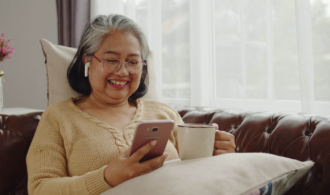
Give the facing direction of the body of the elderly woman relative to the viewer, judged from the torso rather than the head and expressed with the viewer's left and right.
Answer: facing the viewer and to the right of the viewer
